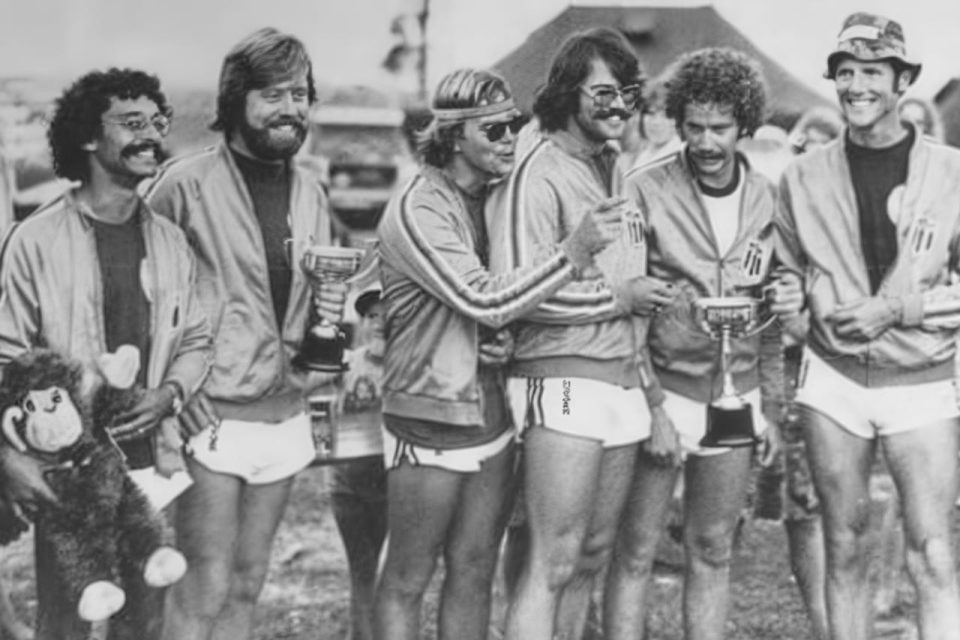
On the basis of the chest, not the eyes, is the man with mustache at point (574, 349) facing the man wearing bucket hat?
no

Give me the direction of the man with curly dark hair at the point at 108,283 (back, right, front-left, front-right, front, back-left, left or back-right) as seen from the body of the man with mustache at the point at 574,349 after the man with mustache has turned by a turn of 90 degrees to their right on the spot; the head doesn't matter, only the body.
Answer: front-right

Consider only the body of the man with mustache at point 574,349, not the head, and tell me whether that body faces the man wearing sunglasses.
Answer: no

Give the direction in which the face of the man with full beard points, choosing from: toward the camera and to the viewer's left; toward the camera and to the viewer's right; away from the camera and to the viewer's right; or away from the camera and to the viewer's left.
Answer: toward the camera and to the viewer's right

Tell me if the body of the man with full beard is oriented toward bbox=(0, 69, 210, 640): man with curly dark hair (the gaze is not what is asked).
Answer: no

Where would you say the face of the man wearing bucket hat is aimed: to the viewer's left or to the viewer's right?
to the viewer's left

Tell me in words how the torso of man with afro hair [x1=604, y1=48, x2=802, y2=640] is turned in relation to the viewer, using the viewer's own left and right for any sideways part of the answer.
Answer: facing the viewer
